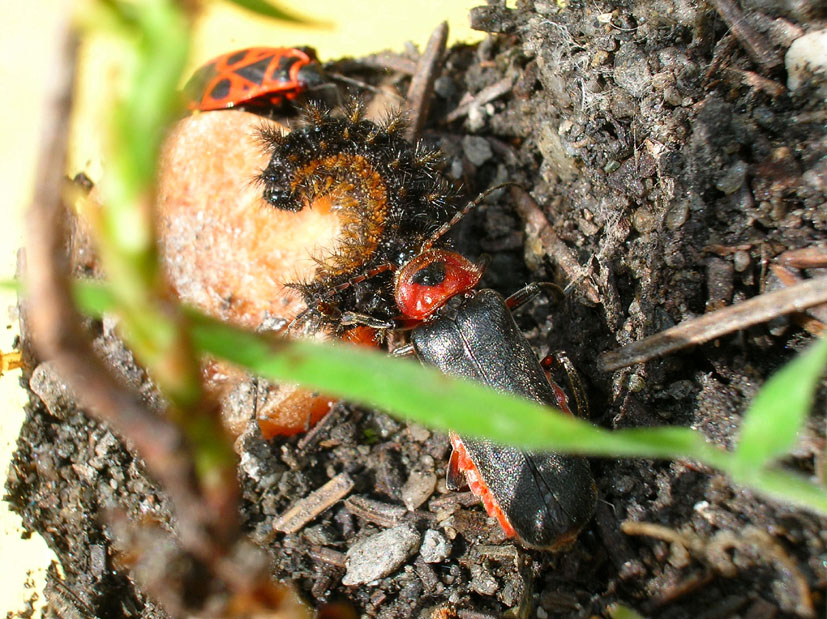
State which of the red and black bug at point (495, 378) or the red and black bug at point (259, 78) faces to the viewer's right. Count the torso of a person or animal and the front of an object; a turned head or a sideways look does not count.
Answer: the red and black bug at point (259, 78)

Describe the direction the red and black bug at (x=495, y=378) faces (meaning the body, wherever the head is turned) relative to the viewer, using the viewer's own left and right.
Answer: facing away from the viewer and to the left of the viewer

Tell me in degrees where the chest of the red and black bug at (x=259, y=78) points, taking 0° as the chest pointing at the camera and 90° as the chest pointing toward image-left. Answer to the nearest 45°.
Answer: approximately 270°

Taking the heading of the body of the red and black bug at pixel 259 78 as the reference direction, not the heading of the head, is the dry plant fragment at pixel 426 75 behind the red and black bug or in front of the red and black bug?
in front

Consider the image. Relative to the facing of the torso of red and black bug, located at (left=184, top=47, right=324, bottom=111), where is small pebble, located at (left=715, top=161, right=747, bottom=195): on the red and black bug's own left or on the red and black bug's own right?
on the red and black bug's own right

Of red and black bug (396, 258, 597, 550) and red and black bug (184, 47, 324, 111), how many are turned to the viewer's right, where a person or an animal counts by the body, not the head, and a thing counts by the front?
1
